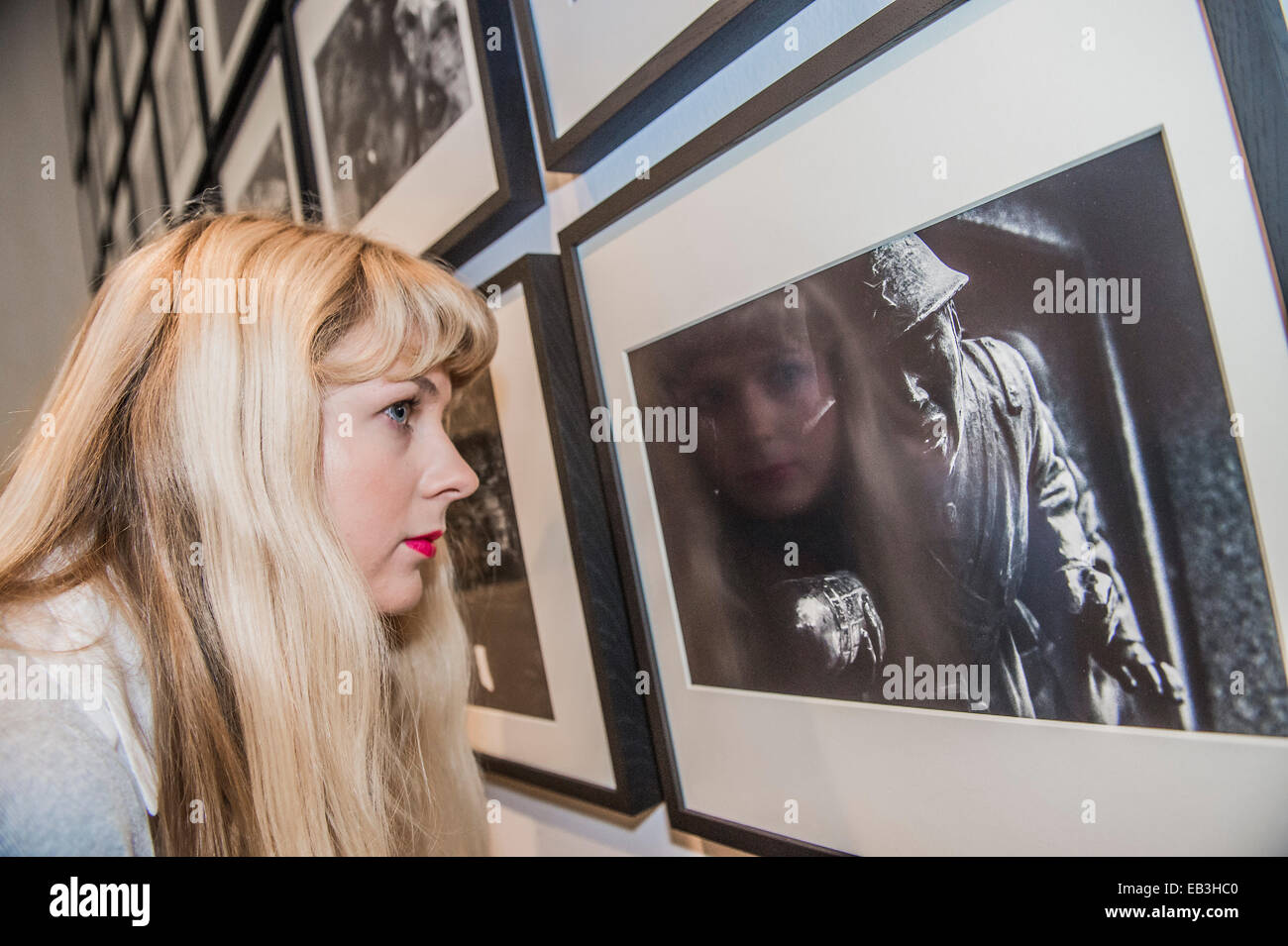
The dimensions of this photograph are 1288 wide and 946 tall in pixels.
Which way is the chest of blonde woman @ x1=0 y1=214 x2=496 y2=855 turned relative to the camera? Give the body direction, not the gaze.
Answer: to the viewer's right

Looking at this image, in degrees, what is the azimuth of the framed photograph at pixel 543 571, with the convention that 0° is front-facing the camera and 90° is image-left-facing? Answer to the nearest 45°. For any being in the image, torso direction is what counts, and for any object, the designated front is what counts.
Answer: approximately 45°

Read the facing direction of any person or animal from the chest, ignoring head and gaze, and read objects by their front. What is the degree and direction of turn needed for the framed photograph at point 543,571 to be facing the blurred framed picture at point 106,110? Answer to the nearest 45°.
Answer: approximately 90° to its right

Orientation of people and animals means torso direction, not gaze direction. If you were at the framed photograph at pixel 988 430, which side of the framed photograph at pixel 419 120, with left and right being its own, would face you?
left

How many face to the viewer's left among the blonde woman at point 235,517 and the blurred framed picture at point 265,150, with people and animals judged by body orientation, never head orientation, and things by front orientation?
1

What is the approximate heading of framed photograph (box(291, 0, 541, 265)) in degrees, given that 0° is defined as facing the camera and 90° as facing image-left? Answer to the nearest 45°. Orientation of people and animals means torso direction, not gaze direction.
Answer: approximately 45°

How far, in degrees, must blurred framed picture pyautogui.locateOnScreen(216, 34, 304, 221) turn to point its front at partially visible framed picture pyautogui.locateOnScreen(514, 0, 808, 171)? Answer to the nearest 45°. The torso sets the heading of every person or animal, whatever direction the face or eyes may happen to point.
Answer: approximately 90° to its left

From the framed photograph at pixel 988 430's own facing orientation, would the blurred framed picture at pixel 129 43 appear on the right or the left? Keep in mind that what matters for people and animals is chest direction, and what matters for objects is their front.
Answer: on its right

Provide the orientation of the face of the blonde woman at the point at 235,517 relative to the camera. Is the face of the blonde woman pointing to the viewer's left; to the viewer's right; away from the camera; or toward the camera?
to the viewer's right

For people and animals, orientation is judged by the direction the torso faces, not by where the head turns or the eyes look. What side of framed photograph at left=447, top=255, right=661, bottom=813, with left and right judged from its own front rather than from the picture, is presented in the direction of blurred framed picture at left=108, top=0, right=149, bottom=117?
right

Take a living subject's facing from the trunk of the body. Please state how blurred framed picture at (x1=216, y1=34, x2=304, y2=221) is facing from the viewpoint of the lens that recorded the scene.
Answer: facing to the left of the viewer
